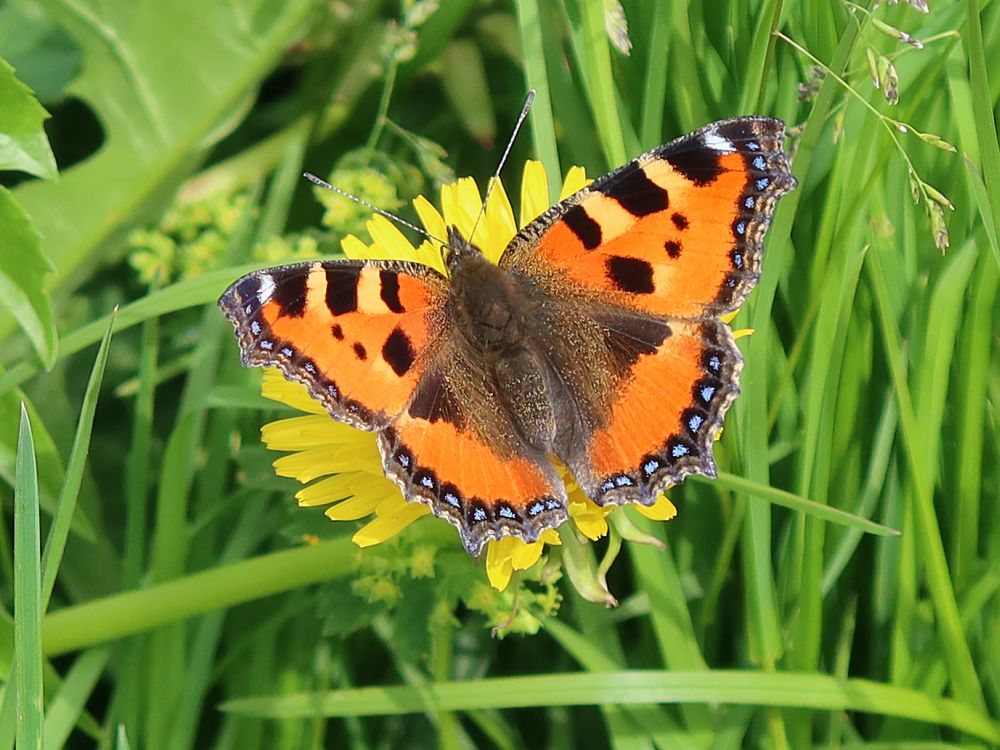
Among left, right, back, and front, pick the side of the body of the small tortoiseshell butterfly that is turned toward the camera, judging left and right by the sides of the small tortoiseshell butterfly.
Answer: back

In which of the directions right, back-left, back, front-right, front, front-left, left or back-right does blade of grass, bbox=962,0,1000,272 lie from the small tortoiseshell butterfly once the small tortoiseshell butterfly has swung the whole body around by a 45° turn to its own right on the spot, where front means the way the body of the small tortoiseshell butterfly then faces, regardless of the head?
front-right

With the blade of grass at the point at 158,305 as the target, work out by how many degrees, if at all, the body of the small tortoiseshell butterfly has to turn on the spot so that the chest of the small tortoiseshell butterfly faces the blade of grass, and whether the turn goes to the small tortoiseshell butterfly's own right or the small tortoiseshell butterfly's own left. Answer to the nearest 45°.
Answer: approximately 45° to the small tortoiseshell butterfly's own left

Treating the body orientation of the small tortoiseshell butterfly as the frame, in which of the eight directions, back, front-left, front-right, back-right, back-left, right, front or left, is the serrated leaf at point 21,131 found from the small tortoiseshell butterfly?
left

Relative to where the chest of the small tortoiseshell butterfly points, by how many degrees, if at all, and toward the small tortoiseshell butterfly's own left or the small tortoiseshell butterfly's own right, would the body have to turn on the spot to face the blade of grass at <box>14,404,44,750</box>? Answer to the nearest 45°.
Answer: approximately 90° to the small tortoiseshell butterfly's own left
